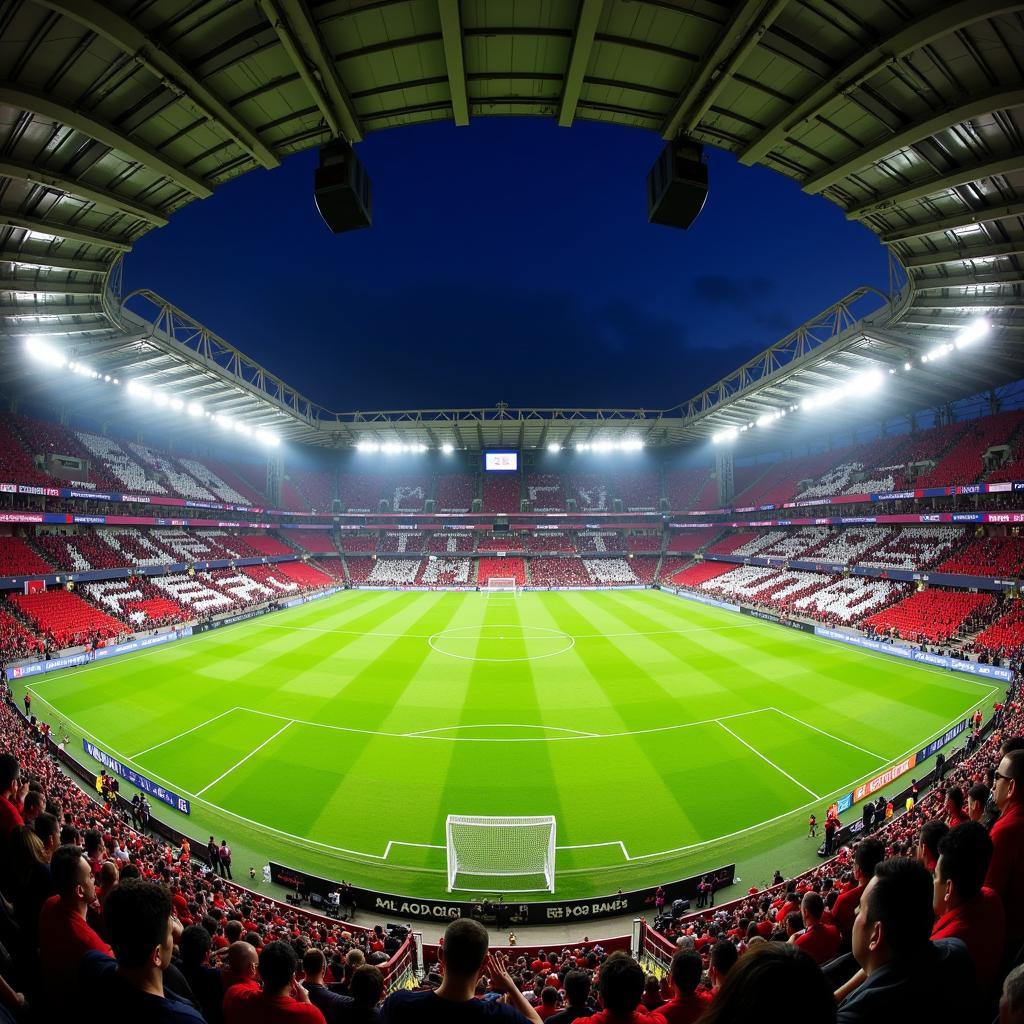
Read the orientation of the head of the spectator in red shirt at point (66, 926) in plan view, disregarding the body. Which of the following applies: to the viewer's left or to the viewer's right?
to the viewer's right

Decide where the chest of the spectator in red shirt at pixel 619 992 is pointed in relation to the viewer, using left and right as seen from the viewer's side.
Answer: facing away from the viewer

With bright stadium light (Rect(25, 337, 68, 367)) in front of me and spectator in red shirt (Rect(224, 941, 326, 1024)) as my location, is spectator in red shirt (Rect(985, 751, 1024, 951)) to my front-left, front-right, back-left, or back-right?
back-right

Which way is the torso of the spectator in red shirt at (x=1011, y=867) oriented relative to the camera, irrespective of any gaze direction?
to the viewer's left

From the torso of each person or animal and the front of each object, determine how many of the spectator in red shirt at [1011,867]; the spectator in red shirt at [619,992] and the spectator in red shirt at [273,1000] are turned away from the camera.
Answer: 2

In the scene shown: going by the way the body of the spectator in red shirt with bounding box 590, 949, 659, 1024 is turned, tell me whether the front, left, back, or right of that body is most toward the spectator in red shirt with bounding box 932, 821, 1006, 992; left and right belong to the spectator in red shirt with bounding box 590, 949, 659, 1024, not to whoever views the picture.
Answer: right

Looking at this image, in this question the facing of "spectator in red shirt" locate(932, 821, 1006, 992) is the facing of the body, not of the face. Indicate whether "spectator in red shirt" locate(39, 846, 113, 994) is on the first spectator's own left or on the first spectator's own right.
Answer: on the first spectator's own left

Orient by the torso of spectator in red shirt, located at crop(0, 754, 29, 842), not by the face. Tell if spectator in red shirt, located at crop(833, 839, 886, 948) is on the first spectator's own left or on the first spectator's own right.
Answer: on the first spectator's own right

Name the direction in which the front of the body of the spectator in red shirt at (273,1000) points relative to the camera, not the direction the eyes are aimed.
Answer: away from the camera

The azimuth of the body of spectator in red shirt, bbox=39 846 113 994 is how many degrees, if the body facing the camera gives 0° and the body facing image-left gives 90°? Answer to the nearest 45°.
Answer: approximately 225°

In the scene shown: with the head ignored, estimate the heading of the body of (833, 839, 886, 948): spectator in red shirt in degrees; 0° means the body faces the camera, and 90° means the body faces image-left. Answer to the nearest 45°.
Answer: approximately 135°
